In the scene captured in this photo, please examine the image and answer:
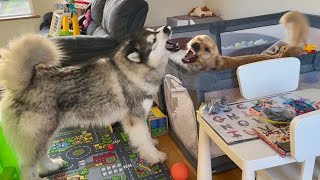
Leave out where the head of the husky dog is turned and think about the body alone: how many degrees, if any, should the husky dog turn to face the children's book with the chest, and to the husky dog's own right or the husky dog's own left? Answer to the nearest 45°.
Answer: approximately 45° to the husky dog's own right

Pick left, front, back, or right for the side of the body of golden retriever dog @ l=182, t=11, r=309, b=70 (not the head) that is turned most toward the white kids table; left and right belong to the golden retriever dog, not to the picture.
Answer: left

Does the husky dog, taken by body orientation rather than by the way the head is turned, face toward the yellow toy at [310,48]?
yes

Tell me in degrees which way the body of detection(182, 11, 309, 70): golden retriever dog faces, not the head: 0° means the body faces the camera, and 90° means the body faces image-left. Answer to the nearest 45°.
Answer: approximately 90°

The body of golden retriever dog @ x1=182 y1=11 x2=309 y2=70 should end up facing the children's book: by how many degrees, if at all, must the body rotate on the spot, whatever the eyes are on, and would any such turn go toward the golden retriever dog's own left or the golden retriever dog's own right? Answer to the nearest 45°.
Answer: approximately 90° to the golden retriever dog's own left

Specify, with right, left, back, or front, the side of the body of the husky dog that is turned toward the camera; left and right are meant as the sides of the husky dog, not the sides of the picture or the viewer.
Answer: right

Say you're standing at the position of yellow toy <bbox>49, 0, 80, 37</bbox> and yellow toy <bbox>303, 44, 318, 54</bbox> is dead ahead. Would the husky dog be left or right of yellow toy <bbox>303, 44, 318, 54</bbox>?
right

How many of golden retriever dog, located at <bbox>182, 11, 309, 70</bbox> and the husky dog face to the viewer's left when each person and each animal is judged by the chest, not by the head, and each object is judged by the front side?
1
